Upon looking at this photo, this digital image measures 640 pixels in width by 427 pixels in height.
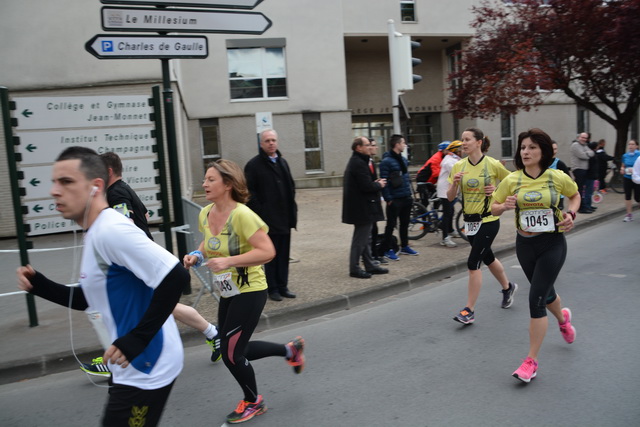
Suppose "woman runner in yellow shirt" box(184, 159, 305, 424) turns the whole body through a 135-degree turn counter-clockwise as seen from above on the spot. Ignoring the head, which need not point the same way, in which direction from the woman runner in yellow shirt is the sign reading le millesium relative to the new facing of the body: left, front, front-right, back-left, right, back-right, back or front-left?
left

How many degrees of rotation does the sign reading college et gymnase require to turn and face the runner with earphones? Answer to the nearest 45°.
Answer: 0° — it already faces them

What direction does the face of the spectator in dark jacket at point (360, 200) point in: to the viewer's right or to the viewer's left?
to the viewer's right

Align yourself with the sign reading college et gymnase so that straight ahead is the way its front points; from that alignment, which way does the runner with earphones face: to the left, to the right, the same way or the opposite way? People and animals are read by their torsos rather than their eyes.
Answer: to the right

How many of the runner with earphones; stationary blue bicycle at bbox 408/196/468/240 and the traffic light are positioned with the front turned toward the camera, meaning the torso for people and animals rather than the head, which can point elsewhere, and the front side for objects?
0

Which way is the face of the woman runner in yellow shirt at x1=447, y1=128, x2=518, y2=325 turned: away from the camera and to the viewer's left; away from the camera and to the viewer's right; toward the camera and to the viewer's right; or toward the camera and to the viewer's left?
toward the camera and to the viewer's left

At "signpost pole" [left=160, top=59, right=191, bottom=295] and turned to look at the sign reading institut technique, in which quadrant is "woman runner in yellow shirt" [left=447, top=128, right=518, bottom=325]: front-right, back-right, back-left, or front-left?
back-left

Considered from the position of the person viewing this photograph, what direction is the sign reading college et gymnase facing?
facing the viewer

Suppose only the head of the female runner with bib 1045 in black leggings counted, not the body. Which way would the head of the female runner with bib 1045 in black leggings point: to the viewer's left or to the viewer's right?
to the viewer's left

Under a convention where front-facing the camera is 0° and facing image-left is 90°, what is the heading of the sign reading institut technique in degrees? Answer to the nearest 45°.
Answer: approximately 0°

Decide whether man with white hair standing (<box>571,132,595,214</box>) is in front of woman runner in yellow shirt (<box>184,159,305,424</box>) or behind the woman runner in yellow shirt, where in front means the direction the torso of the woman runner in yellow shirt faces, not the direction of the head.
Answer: behind

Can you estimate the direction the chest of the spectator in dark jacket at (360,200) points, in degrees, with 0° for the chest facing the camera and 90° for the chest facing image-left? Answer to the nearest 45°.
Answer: approximately 270°
